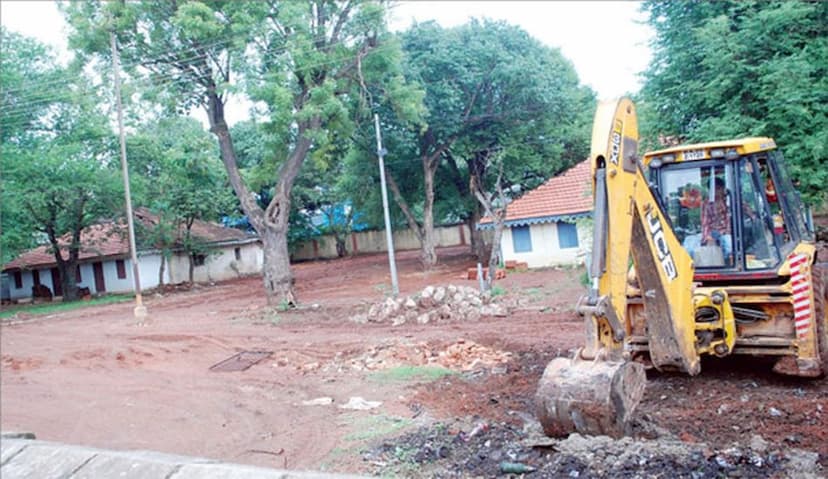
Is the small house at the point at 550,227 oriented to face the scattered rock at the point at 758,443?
yes

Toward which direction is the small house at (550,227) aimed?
toward the camera

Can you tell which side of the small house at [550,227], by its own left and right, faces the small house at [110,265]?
right

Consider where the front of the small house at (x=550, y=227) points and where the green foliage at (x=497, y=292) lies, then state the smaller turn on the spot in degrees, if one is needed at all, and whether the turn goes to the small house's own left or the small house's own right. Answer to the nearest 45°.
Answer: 0° — it already faces it

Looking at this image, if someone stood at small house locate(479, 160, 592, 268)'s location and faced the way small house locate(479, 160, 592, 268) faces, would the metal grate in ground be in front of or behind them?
in front

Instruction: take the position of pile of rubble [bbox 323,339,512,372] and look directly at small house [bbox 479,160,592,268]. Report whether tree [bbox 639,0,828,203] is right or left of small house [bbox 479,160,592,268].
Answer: right

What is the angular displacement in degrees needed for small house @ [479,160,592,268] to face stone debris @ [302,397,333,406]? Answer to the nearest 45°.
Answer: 0° — it already faces it

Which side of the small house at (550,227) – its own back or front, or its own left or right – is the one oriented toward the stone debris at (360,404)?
front

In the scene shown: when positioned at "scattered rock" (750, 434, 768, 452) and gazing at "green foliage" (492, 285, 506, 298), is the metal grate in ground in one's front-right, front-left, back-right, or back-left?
front-left

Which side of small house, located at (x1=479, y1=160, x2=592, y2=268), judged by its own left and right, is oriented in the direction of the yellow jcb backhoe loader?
front

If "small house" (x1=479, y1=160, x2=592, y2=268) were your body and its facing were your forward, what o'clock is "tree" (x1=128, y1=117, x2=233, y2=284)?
The tree is roughly at 3 o'clock from the small house.

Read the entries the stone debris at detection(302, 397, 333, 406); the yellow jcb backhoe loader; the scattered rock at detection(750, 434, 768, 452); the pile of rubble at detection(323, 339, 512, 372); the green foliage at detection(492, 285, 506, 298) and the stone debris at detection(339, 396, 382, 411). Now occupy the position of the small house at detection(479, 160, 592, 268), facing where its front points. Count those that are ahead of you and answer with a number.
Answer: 6

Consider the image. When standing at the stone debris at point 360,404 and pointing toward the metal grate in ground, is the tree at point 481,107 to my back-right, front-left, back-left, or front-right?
front-right

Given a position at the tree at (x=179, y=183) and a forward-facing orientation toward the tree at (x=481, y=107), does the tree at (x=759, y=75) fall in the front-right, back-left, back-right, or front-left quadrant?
front-right

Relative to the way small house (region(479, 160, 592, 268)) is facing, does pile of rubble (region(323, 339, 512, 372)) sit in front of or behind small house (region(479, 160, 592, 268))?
in front

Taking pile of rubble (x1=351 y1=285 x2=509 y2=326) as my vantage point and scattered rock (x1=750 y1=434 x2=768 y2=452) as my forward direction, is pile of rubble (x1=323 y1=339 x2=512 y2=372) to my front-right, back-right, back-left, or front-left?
front-right
